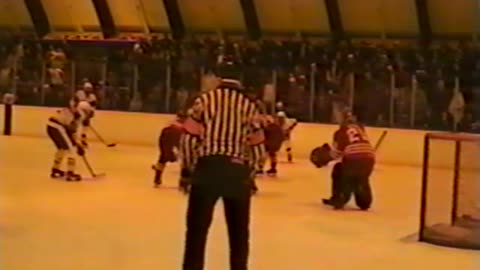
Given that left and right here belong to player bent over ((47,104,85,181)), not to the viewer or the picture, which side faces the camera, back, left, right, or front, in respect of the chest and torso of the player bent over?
right

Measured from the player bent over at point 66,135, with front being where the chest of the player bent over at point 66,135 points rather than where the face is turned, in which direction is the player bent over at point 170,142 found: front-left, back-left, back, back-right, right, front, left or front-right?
front-right

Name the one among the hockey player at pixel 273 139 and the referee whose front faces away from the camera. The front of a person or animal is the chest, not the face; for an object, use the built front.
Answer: the referee

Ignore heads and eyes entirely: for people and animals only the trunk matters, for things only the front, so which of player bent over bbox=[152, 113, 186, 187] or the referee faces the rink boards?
the referee

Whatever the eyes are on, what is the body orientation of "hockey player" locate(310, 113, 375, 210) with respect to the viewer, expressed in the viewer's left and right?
facing away from the viewer and to the left of the viewer

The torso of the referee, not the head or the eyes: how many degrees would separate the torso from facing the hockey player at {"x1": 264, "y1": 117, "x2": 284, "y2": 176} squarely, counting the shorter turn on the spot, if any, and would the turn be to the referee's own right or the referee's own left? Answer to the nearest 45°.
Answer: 0° — they already face them

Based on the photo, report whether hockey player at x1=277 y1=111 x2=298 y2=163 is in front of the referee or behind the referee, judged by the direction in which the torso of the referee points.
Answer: in front

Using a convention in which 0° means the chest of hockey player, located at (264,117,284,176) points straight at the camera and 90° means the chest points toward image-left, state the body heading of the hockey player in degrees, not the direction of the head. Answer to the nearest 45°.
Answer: approximately 90°

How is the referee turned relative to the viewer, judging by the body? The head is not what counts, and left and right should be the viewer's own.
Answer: facing away from the viewer

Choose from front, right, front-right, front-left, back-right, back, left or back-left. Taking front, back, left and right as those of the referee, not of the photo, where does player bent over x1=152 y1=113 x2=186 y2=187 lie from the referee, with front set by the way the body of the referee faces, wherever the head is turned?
front

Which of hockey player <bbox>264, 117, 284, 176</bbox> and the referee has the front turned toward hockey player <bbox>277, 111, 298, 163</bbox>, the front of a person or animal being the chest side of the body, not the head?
the referee
